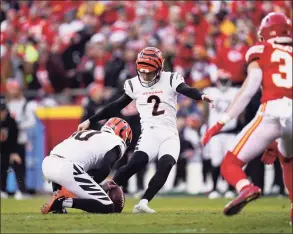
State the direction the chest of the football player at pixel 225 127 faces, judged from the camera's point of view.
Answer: toward the camera

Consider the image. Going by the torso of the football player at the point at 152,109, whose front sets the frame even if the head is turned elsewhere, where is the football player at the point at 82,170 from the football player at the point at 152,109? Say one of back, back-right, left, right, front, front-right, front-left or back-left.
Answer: front-right

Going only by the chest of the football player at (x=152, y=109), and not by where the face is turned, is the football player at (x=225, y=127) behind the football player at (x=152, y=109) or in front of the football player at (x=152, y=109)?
behind

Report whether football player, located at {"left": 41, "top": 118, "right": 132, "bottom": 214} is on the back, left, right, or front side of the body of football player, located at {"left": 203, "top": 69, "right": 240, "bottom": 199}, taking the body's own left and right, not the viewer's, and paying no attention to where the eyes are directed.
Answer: front

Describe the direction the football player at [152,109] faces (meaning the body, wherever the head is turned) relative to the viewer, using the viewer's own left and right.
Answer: facing the viewer

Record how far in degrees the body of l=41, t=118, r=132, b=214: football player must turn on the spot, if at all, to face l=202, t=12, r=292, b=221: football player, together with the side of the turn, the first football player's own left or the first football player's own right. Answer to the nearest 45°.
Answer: approximately 45° to the first football player's own right
